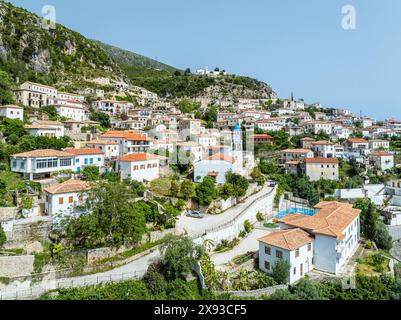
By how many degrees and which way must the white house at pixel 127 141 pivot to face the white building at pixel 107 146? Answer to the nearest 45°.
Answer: approximately 90° to its right

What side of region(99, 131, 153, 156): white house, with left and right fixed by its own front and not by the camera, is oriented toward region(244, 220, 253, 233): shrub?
front

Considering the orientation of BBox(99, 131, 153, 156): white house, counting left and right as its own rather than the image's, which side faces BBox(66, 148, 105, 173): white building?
right

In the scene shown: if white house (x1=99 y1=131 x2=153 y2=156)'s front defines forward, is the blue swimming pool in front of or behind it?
in front

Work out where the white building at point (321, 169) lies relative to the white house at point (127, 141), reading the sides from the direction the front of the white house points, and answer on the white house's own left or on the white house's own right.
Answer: on the white house's own left

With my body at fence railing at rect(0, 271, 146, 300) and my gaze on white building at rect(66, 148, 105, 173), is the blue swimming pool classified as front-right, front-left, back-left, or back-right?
front-right

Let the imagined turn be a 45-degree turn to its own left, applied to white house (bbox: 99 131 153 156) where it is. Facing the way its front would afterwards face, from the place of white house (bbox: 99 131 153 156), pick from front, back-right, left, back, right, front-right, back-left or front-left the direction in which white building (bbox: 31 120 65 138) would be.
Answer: back

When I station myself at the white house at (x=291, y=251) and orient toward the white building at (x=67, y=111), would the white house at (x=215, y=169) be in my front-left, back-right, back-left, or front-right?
front-right

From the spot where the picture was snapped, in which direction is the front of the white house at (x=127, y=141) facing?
facing the viewer and to the right of the viewer
